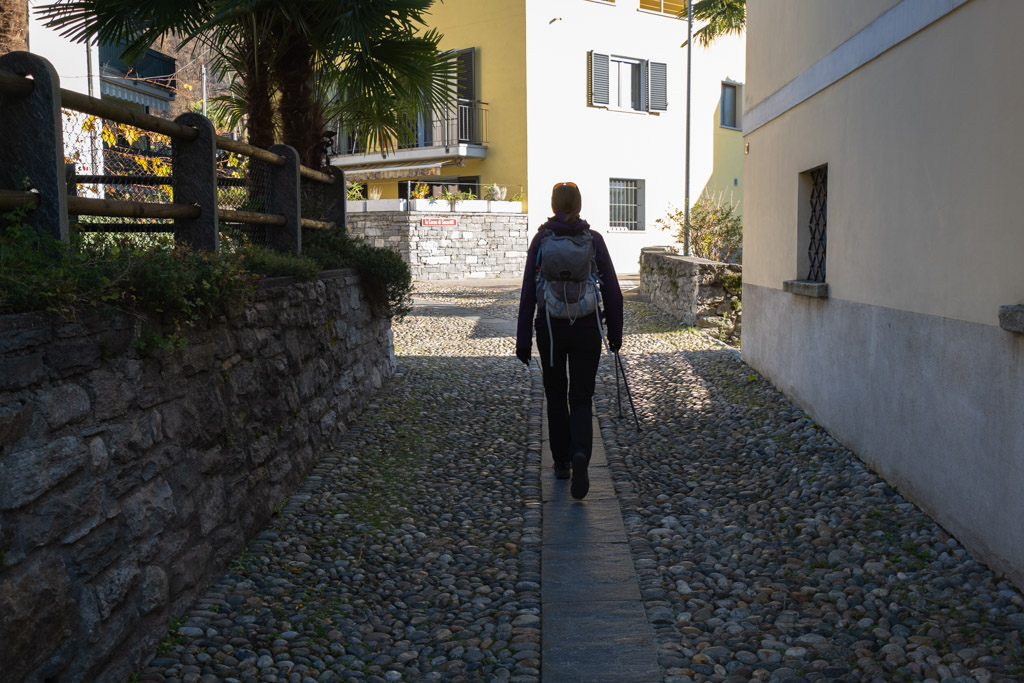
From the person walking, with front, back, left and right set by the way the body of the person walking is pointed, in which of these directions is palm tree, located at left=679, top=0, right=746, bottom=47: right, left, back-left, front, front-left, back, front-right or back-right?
front

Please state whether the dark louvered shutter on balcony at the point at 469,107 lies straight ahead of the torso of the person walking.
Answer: yes

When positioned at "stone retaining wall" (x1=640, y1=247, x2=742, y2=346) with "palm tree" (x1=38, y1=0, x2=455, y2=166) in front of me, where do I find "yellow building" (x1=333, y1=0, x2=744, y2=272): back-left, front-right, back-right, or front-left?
back-right

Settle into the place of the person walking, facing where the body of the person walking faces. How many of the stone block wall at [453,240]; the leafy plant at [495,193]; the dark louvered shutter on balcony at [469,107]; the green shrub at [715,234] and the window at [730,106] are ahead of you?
5

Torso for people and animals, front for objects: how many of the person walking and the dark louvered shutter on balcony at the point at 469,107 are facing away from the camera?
1

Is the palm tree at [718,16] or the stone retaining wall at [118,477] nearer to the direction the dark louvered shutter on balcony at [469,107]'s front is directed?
the stone retaining wall

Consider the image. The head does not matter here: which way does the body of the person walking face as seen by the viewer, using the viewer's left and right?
facing away from the viewer

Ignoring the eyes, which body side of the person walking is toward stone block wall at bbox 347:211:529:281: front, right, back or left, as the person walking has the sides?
front

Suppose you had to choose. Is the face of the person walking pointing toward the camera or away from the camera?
away from the camera

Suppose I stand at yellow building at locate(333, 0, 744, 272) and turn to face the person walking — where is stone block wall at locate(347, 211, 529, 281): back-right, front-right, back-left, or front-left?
front-right

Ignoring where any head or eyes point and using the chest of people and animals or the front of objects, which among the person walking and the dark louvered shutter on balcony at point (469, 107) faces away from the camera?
the person walking

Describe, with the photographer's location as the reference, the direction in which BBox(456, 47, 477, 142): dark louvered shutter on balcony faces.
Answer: facing the viewer and to the left of the viewer
